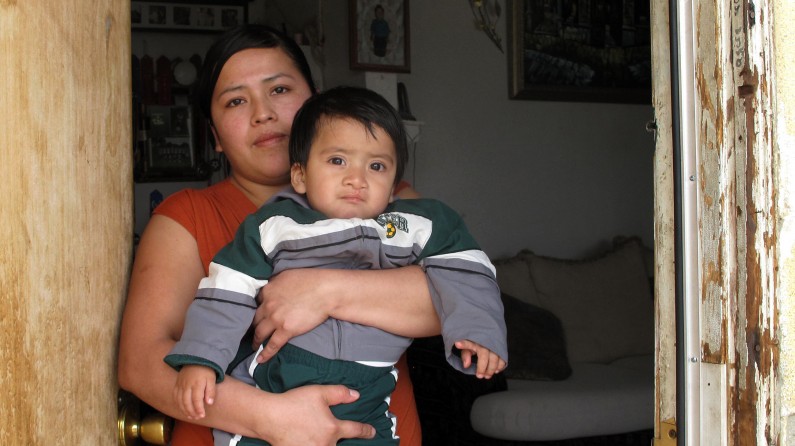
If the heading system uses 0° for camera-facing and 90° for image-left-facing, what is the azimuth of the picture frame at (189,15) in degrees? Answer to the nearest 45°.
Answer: approximately 0°

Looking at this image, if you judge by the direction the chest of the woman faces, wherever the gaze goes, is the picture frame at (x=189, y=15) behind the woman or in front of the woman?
behind

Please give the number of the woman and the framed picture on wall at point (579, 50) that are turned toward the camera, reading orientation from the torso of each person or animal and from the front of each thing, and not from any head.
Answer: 2
